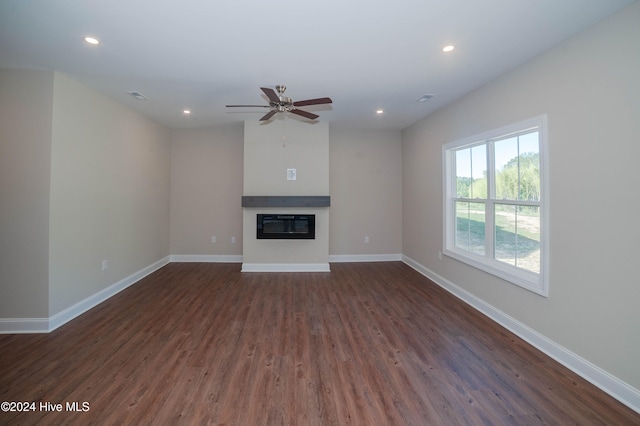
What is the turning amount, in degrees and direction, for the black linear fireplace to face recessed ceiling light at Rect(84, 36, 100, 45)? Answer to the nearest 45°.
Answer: approximately 45° to its right

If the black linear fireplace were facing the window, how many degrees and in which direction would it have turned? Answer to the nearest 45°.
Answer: approximately 45° to its left

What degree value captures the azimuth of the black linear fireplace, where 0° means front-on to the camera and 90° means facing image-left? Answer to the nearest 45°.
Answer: approximately 0°
